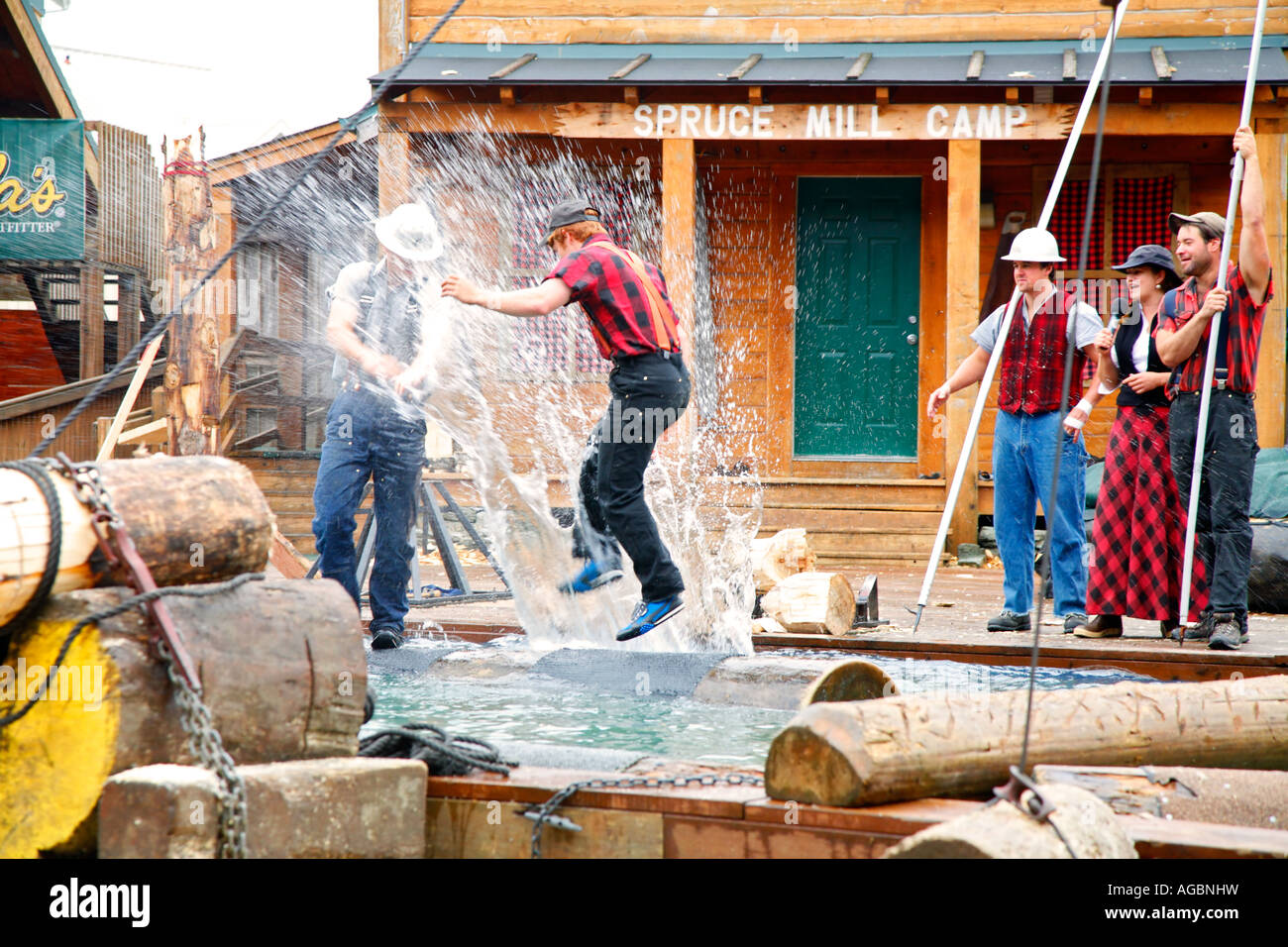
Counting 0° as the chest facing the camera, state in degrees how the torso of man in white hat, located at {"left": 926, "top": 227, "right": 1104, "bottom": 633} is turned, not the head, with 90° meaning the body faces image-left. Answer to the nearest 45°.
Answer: approximately 45°

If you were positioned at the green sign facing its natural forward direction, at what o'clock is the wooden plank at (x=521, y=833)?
The wooden plank is roughly at 12 o'clock from the green sign.

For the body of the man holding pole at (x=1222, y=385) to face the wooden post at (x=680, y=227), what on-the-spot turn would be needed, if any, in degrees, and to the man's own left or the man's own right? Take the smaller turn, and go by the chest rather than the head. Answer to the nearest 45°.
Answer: approximately 90° to the man's own right

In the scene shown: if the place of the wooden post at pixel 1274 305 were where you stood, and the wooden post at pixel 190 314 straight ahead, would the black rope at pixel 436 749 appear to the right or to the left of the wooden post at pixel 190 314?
left

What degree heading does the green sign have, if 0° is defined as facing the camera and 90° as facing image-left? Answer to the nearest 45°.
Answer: approximately 0°

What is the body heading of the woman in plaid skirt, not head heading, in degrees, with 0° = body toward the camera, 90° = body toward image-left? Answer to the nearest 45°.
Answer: approximately 45°
